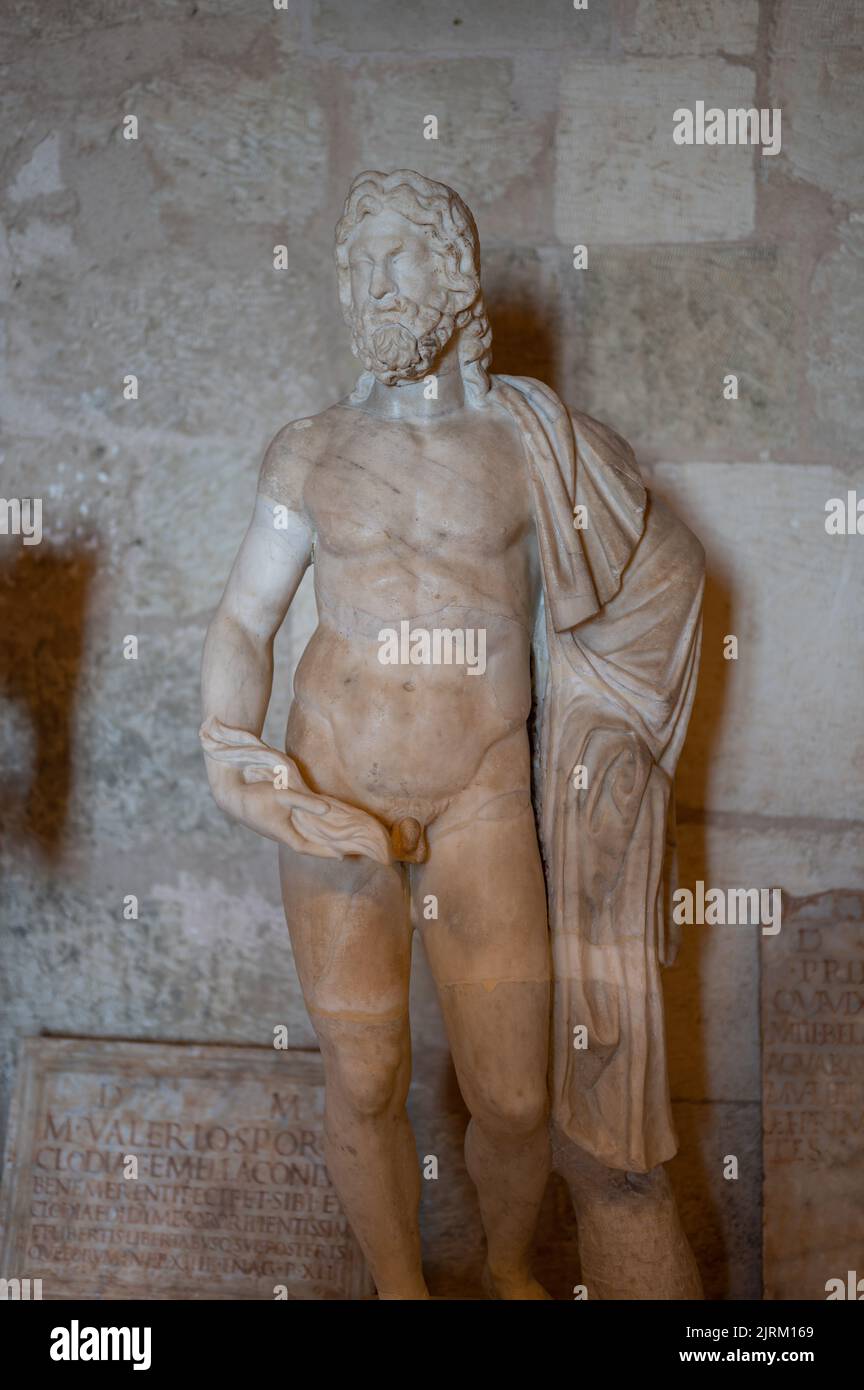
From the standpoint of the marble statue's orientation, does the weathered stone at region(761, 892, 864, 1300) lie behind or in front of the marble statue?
behind

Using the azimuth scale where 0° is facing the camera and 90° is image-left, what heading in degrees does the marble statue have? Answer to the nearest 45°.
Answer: approximately 0°

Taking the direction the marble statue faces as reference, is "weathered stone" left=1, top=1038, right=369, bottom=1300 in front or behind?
behind
